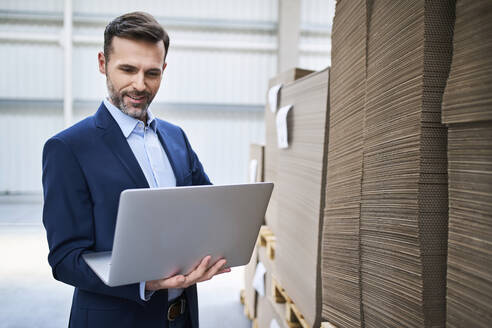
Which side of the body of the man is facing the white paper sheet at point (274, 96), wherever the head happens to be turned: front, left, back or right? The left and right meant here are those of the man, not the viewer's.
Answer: left

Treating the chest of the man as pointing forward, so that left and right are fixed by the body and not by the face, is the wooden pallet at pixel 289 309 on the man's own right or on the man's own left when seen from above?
on the man's own left

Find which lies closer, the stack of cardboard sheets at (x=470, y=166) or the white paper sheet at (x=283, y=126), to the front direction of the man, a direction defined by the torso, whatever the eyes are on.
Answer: the stack of cardboard sheets

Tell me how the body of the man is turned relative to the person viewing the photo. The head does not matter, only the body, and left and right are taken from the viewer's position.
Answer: facing the viewer and to the right of the viewer

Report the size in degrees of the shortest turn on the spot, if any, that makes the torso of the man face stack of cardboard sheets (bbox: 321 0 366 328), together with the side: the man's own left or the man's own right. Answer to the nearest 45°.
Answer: approximately 45° to the man's own left

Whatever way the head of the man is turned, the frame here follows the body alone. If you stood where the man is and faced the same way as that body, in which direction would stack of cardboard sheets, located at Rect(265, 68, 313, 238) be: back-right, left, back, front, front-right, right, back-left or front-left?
left

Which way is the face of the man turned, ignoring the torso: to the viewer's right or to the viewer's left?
to the viewer's right
